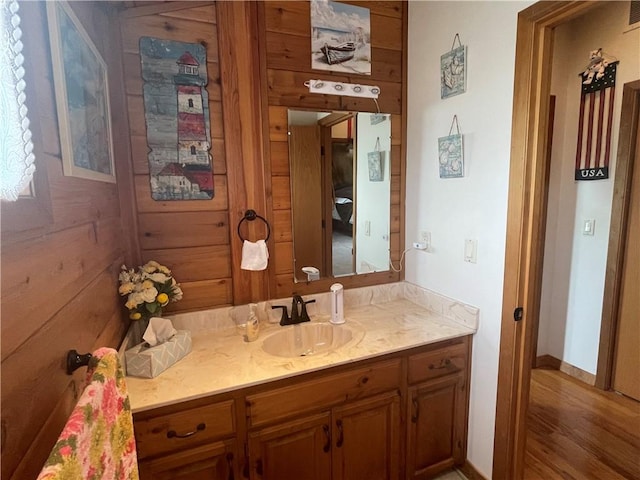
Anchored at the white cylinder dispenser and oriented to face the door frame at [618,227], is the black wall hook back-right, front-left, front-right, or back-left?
back-right

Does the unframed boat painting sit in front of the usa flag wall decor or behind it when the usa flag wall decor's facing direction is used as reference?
in front

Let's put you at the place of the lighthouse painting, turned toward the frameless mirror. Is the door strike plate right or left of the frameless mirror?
right

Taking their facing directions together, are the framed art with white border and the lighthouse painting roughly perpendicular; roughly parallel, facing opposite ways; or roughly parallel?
roughly perpendicular

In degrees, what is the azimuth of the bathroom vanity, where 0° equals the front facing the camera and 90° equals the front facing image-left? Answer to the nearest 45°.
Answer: approximately 315°

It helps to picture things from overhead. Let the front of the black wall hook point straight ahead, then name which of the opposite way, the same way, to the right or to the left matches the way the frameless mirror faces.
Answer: to the right

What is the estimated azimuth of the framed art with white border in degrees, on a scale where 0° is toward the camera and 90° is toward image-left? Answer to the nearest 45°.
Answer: approximately 270°

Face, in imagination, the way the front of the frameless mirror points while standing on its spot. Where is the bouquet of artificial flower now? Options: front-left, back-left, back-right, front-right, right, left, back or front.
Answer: right

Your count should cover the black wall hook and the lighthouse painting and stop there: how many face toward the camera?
1

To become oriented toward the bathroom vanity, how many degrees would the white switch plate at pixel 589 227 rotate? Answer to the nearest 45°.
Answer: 0° — it already faces it
